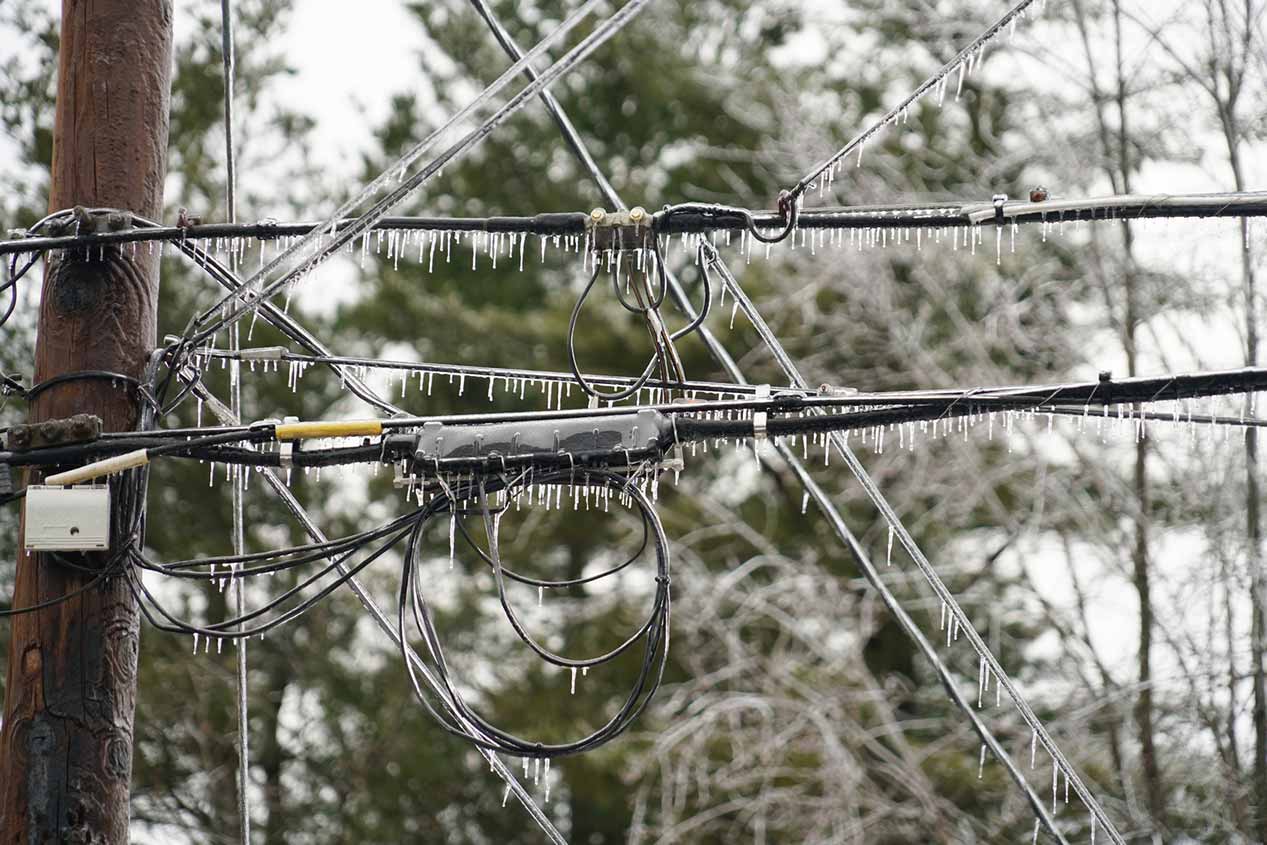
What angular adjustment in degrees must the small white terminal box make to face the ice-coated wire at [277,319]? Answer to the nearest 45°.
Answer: approximately 135° to its left

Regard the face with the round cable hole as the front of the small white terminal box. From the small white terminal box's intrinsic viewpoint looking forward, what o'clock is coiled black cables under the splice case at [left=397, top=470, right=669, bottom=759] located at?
The coiled black cables under the splice case is roughly at 10 o'clock from the small white terminal box.

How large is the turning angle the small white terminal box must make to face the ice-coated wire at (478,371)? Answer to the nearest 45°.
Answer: approximately 90° to its left

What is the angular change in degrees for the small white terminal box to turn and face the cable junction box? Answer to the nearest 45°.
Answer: approximately 45° to its left

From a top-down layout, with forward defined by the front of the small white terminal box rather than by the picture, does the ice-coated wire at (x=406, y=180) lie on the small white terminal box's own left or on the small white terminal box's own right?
on the small white terminal box's own left

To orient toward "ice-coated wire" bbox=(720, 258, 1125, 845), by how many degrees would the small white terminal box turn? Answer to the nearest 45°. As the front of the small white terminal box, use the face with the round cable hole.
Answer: approximately 90° to its left

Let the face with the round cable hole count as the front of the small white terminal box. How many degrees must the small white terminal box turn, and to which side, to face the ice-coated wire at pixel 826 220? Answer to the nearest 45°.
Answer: approximately 90° to its left

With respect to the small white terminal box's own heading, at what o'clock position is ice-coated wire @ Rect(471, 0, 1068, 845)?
The ice-coated wire is roughly at 9 o'clock from the small white terminal box.

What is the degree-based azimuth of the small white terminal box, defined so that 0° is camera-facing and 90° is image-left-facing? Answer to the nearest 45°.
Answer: approximately 0°
